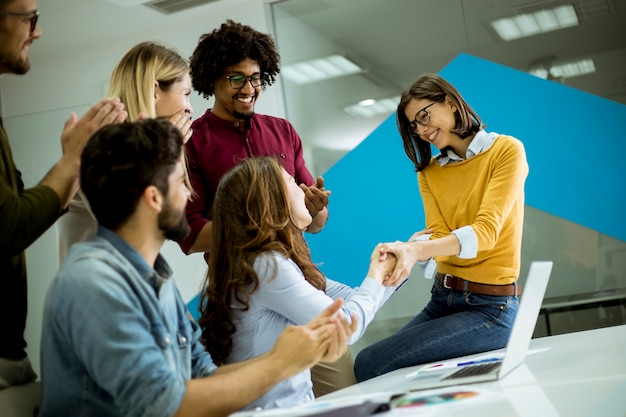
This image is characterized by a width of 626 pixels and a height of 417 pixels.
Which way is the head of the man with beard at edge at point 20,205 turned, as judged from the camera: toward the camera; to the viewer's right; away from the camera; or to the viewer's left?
to the viewer's right

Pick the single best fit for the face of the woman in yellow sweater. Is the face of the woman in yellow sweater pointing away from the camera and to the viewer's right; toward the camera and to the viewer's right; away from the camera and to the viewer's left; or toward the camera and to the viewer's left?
toward the camera and to the viewer's left

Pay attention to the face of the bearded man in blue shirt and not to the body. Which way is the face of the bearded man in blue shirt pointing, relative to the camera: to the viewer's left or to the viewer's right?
to the viewer's right

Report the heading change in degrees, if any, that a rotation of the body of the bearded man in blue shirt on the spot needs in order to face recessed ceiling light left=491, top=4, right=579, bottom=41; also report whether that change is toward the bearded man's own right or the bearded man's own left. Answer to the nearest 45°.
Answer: approximately 45° to the bearded man's own left

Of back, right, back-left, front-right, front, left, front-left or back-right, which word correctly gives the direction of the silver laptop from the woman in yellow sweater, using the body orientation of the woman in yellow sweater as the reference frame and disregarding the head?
front-left

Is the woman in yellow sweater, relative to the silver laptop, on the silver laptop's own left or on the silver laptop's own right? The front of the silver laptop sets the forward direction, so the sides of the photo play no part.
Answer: on the silver laptop's own right

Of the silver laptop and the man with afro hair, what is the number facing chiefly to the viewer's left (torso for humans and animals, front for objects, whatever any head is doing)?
1

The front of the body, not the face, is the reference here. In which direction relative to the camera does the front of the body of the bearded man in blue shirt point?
to the viewer's right

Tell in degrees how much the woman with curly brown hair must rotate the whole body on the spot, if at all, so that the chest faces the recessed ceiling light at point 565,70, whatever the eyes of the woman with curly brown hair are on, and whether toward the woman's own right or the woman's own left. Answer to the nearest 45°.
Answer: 0° — they already face it

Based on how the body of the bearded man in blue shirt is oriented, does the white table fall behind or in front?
in front

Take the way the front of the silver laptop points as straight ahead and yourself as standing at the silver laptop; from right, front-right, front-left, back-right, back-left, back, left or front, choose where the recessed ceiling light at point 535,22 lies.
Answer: right

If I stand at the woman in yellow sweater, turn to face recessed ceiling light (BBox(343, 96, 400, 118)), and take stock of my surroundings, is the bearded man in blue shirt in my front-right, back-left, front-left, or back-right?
back-left

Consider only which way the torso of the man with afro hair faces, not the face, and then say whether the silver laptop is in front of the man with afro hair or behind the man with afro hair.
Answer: in front

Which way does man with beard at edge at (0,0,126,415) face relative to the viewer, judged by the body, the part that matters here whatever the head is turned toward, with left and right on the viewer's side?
facing to the right of the viewer

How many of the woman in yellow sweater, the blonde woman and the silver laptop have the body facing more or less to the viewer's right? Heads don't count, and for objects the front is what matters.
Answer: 1
